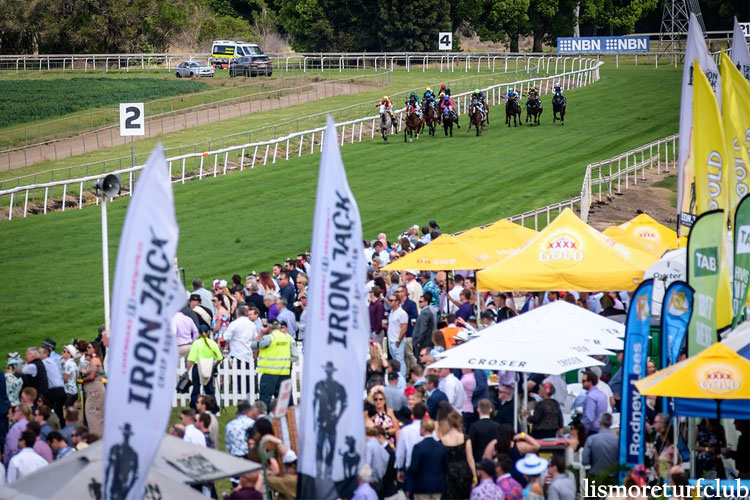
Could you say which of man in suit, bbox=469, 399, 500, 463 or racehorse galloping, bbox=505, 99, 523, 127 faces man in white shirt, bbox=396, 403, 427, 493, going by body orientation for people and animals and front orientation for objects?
the racehorse galloping

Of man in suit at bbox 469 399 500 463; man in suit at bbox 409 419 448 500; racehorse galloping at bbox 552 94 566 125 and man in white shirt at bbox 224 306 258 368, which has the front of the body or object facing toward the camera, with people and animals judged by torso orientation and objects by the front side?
the racehorse galloping

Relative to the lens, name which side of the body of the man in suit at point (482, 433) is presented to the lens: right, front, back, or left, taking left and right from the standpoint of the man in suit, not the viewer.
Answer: back

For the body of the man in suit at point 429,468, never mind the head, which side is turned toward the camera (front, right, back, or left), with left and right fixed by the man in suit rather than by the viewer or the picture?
back

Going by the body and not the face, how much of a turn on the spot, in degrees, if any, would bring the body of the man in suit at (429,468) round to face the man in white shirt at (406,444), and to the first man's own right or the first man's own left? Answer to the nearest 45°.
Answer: approximately 45° to the first man's own left

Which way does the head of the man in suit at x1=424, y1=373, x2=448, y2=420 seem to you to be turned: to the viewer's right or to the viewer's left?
to the viewer's left

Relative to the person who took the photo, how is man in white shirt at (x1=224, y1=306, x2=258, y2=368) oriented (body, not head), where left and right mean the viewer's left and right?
facing away from the viewer

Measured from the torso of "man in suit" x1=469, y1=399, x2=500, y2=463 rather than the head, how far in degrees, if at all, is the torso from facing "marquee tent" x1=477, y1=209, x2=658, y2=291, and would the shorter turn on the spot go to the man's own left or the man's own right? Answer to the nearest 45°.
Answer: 0° — they already face it

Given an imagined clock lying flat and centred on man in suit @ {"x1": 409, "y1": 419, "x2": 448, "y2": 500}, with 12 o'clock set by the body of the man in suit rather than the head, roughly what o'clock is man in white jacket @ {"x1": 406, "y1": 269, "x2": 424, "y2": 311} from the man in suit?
The man in white jacket is roughly at 12 o'clock from the man in suit.

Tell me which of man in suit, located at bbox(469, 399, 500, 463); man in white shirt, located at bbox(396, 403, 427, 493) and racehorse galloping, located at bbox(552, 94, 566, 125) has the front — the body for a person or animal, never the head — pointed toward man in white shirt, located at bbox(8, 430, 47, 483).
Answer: the racehorse galloping

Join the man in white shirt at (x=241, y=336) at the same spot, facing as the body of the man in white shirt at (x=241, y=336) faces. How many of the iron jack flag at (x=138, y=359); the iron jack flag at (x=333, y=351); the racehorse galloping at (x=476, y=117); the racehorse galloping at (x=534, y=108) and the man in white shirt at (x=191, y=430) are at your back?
3

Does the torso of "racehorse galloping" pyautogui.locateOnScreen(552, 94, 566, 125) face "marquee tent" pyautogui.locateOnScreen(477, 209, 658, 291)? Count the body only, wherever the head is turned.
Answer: yes

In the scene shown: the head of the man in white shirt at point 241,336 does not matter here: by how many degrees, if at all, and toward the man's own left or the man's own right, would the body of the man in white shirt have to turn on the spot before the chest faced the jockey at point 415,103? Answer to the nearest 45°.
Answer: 0° — they already face them

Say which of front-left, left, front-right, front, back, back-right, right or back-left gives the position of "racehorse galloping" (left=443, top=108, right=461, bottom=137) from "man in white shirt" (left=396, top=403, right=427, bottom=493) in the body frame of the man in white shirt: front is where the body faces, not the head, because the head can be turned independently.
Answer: front-left
